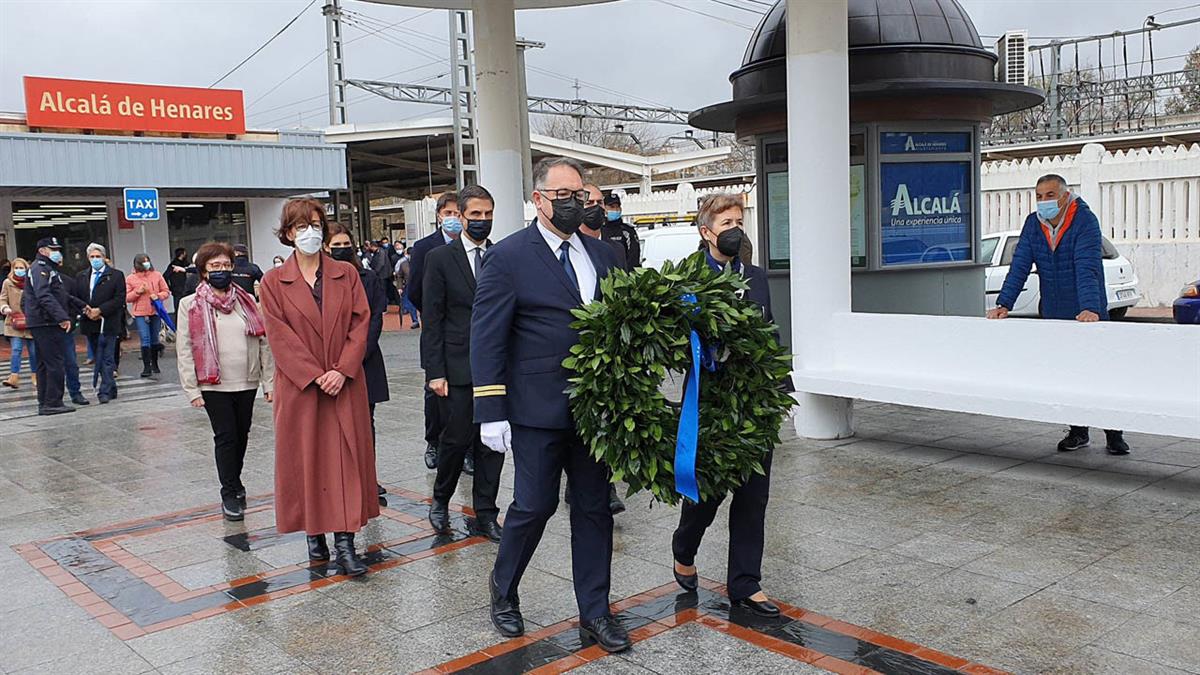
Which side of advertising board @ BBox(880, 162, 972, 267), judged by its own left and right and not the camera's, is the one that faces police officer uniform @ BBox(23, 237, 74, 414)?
right

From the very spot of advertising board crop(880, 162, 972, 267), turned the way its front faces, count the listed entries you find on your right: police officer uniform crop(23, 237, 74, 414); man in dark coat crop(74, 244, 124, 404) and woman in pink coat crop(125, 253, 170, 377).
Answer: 3

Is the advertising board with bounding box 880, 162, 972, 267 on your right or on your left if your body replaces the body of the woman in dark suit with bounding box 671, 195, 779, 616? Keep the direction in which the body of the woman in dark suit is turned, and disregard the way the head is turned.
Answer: on your left
